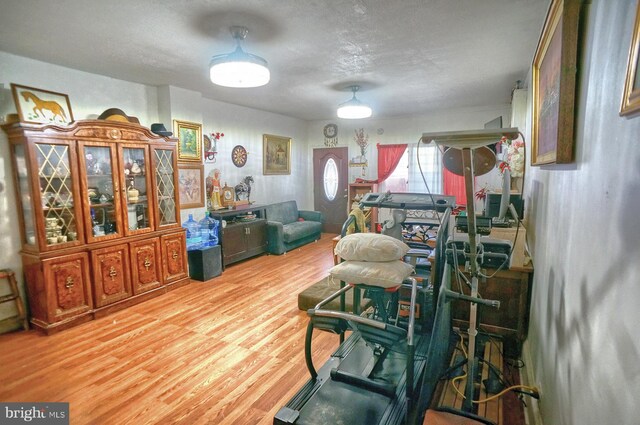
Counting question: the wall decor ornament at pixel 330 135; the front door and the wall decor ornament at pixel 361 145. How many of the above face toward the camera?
3

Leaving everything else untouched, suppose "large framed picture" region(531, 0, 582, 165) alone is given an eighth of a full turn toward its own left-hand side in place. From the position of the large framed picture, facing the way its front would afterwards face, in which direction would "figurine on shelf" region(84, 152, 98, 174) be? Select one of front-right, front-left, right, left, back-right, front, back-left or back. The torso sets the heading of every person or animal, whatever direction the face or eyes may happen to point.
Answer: front-right

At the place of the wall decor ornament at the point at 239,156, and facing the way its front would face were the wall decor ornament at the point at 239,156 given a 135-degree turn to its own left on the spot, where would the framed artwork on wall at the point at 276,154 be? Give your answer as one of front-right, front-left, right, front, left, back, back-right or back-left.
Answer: front-right

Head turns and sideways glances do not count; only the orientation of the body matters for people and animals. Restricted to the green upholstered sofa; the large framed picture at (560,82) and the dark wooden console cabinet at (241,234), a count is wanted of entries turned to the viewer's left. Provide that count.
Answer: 1

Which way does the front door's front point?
toward the camera

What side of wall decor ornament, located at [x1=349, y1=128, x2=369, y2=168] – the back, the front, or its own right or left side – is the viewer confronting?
front

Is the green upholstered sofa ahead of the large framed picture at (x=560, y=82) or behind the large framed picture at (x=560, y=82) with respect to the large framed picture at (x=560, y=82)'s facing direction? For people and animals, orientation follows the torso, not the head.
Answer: ahead

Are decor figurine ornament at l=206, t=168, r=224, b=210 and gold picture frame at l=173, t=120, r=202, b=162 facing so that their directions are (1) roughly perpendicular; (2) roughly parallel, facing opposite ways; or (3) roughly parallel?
roughly parallel

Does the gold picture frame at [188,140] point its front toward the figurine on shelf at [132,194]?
no

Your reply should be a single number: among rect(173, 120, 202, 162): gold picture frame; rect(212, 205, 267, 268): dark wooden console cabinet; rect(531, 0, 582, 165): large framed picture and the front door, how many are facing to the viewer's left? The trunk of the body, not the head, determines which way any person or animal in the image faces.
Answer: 1

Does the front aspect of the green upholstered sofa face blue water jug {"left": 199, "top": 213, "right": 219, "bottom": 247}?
no

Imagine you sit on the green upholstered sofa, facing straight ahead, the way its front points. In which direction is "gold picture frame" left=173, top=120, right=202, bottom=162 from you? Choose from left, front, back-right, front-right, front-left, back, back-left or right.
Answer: right

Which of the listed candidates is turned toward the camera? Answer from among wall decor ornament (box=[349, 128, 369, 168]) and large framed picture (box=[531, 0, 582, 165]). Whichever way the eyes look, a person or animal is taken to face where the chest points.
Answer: the wall decor ornament

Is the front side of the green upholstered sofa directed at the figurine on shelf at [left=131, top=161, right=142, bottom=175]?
no

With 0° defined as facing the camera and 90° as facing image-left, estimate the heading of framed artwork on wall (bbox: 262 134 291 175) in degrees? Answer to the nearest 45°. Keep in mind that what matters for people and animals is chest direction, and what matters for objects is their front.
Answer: approximately 315°

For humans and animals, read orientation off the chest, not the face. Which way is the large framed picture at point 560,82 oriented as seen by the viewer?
to the viewer's left

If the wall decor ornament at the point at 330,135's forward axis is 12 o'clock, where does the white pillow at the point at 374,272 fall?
The white pillow is roughly at 12 o'clock from the wall decor ornament.

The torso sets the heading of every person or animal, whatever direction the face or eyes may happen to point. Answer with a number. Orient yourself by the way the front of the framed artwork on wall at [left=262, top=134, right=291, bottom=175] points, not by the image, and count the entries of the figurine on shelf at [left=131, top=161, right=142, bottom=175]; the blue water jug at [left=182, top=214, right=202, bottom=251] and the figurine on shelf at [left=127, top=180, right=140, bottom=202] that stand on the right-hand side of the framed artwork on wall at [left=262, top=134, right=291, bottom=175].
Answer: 3
